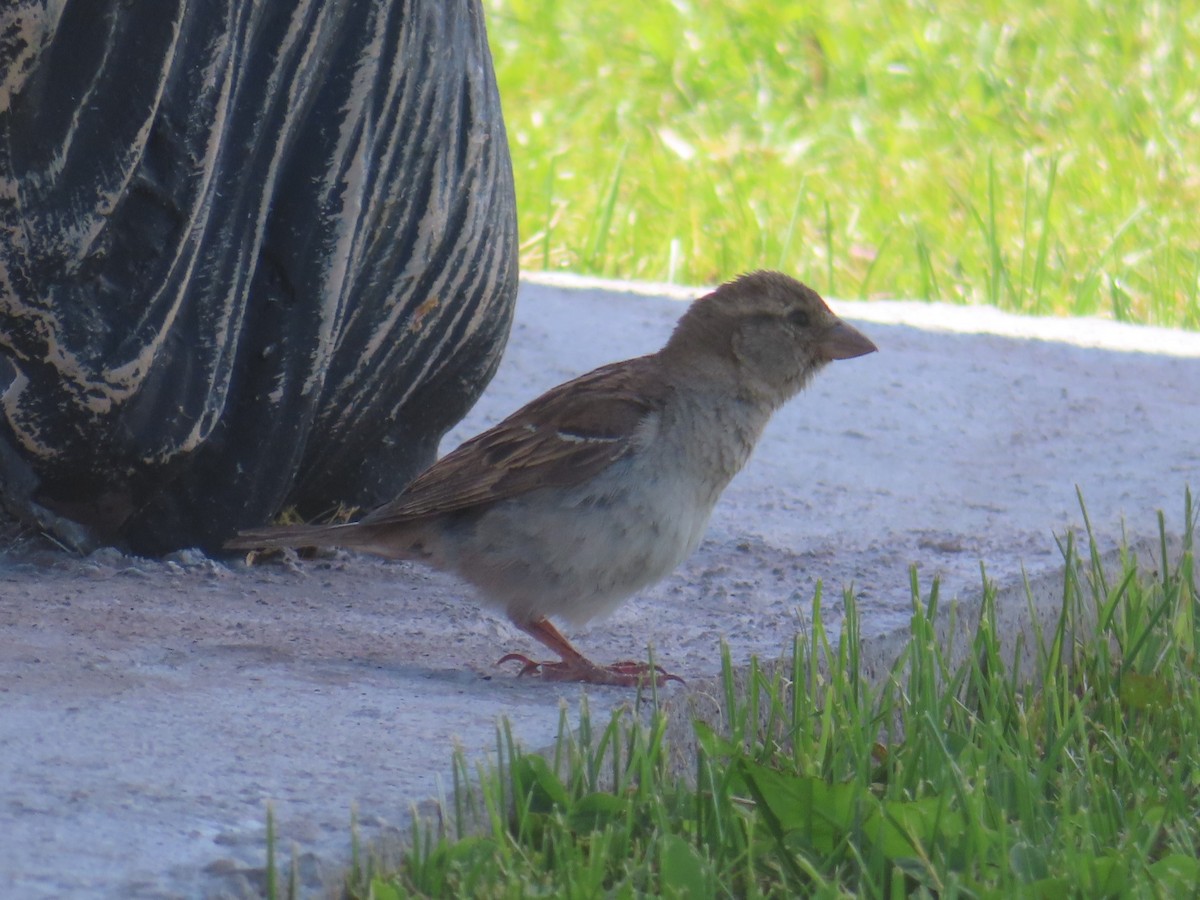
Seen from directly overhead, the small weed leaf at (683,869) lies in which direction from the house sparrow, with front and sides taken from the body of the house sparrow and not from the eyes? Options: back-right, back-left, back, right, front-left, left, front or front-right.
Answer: right

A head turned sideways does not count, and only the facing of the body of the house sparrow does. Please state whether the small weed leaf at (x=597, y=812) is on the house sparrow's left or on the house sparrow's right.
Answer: on the house sparrow's right

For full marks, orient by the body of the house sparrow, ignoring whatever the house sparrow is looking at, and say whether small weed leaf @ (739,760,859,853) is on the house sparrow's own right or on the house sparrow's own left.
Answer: on the house sparrow's own right

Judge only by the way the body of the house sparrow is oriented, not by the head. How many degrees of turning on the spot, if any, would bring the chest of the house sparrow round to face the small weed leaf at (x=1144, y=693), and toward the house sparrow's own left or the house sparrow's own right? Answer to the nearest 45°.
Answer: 0° — it already faces it

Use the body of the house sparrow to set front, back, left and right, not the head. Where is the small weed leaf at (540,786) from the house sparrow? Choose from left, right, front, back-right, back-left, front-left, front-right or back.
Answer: right

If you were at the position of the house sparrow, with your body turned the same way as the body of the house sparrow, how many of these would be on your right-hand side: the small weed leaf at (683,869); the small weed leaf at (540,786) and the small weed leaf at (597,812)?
3

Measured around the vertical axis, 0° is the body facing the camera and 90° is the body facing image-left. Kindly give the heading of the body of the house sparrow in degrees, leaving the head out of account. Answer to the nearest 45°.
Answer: approximately 270°
